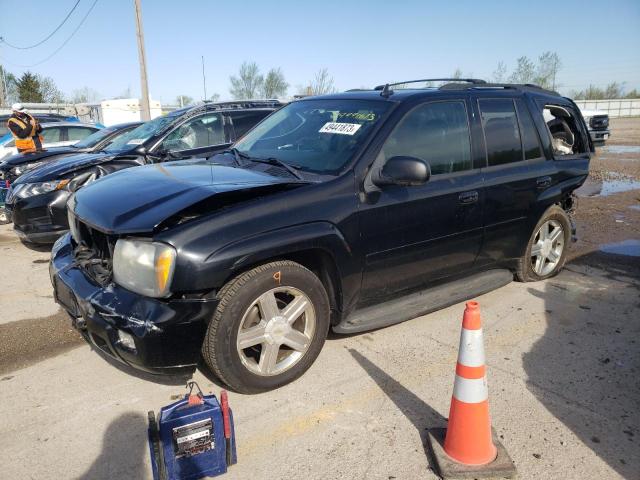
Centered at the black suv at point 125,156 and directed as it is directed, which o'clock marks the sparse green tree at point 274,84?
The sparse green tree is roughly at 5 o'clock from the black suv.

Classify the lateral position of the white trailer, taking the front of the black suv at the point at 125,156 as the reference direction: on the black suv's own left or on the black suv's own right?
on the black suv's own right

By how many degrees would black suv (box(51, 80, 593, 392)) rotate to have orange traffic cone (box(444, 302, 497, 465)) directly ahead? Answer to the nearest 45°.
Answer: approximately 90° to its left

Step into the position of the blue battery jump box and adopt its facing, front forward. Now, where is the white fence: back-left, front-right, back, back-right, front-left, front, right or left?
back-left

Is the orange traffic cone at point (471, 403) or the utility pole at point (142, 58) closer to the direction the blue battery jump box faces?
the orange traffic cone

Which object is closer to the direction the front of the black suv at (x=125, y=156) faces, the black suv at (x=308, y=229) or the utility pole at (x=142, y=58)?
the black suv at (x=308, y=229)

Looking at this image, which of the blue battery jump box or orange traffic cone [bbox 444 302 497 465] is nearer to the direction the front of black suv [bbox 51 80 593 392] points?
the blue battery jump box

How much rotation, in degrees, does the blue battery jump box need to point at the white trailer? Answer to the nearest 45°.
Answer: approximately 180°

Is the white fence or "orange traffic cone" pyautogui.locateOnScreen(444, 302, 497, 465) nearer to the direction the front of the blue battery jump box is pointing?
the orange traffic cone

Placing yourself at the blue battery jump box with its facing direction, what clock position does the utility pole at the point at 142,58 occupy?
The utility pole is roughly at 6 o'clock from the blue battery jump box.

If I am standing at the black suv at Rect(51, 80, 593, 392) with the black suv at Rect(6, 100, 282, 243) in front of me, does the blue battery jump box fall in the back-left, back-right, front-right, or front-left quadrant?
back-left

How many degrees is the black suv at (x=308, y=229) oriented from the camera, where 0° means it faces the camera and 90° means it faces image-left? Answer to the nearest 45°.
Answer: approximately 45°

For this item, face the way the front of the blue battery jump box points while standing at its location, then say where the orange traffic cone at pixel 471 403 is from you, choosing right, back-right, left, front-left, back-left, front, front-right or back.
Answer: left

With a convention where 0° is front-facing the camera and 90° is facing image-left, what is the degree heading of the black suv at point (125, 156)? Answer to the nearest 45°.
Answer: approximately 45°
